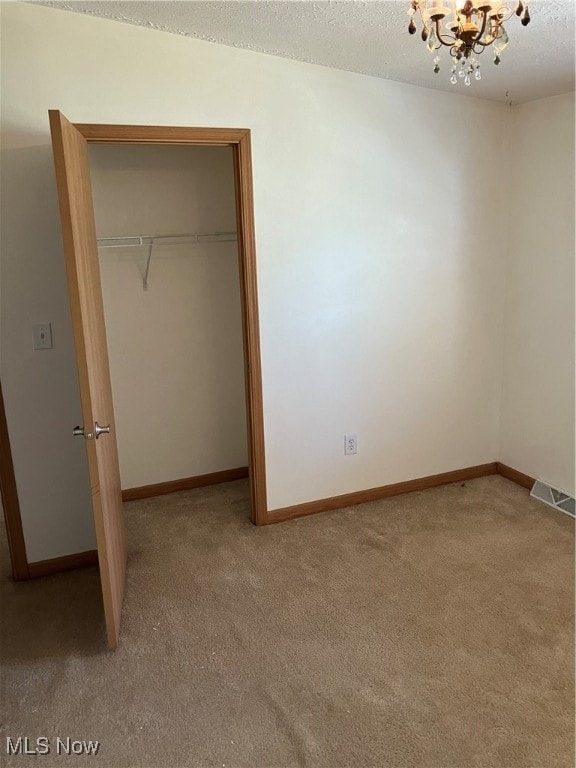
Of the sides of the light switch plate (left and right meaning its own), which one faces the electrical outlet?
left

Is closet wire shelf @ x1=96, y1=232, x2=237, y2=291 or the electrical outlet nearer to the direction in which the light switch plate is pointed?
the electrical outlet

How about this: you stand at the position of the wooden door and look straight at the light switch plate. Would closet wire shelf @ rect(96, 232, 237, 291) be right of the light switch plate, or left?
right

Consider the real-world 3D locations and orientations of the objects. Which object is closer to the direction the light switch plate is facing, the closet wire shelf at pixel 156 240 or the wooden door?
the wooden door

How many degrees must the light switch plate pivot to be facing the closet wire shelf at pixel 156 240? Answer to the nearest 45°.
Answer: approximately 135° to its left

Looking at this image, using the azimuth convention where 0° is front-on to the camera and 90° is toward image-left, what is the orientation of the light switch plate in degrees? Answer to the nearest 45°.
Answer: approximately 0°

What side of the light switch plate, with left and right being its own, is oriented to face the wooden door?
front
